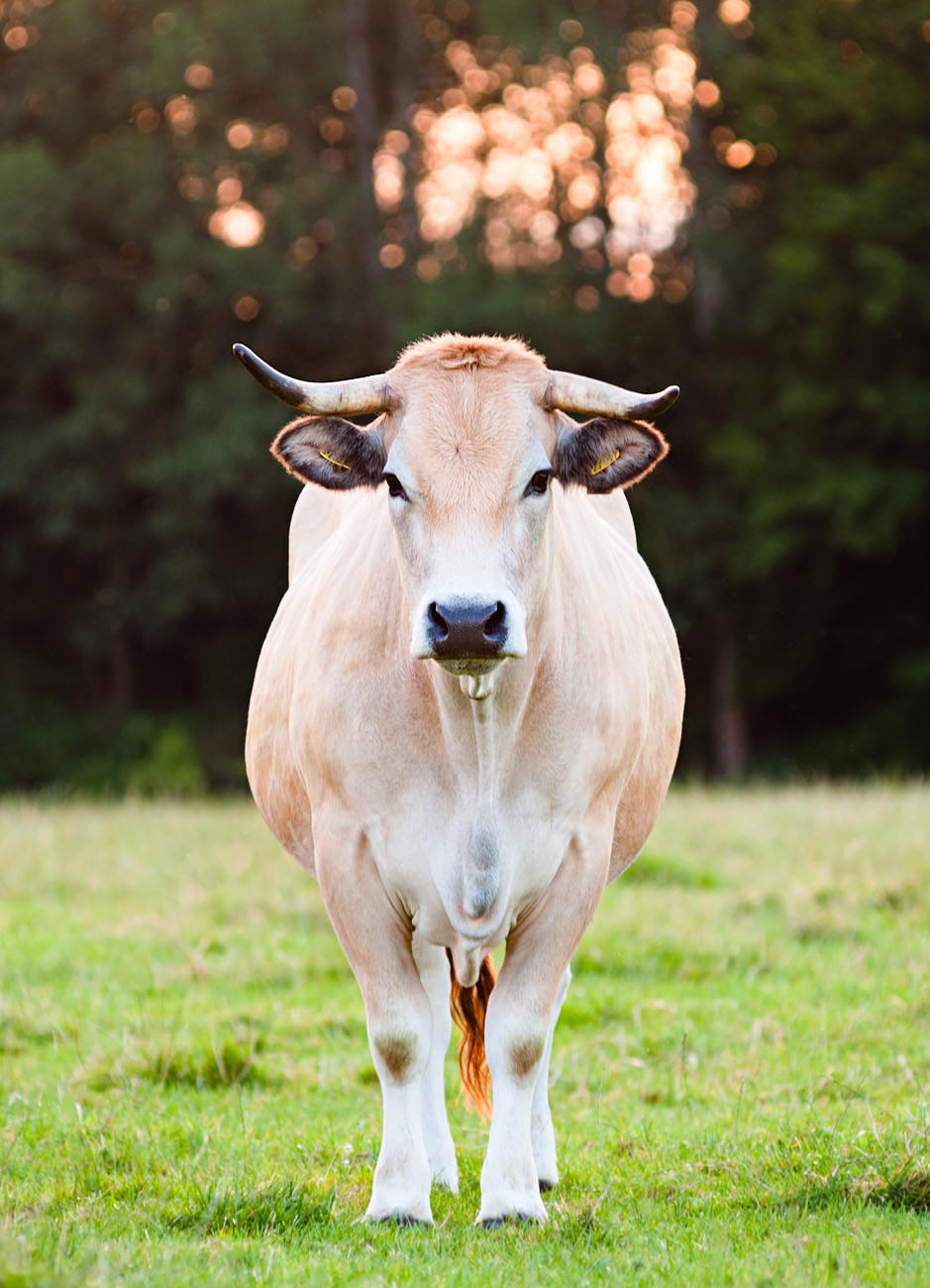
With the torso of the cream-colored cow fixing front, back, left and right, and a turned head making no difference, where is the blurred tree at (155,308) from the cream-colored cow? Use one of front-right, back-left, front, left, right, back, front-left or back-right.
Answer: back

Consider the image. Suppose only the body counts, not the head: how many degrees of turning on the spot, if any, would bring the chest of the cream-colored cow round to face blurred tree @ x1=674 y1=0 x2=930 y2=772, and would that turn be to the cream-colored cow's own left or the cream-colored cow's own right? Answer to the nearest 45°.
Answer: approximately 180°

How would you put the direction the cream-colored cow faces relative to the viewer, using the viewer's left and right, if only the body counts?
facing the viewer
